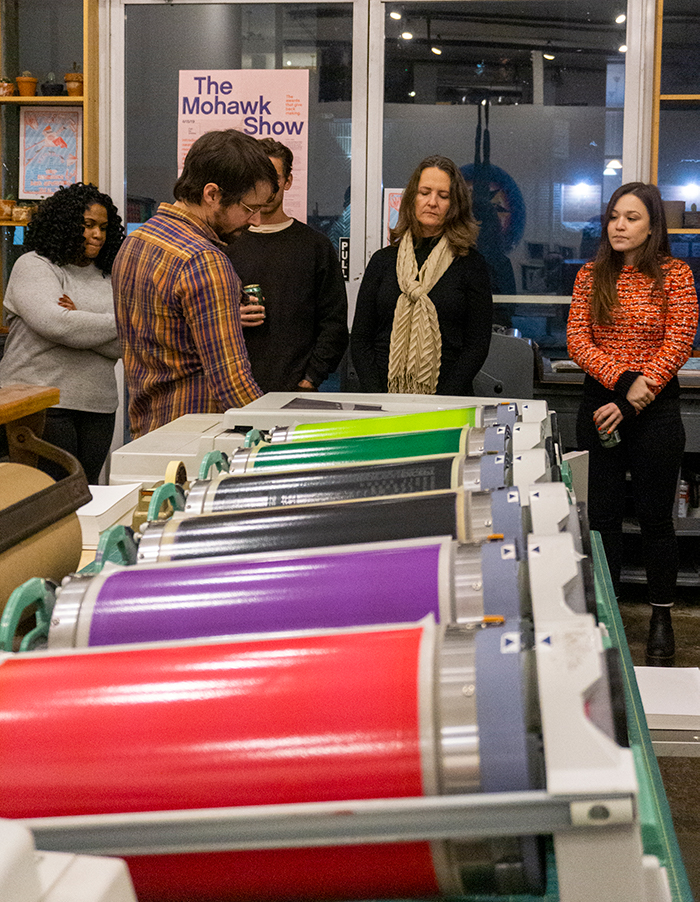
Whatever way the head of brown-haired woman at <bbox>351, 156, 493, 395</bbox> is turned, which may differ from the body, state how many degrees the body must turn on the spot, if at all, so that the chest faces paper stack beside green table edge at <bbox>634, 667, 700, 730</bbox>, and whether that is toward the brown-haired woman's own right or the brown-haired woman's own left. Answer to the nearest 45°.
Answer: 0° — they already face it

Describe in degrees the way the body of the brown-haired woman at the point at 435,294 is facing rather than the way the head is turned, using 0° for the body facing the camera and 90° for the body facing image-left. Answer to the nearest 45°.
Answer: approximately 0°

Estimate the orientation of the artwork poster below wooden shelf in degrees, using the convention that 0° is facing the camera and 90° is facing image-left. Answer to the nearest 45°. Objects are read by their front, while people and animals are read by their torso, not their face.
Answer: approximately 0°

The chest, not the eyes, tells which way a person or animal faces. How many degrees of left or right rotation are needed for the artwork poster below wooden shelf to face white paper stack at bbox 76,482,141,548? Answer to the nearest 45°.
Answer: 0° — it already faces it

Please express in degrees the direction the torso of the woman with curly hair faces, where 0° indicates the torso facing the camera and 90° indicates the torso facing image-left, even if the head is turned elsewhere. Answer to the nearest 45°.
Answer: approximately 315°
